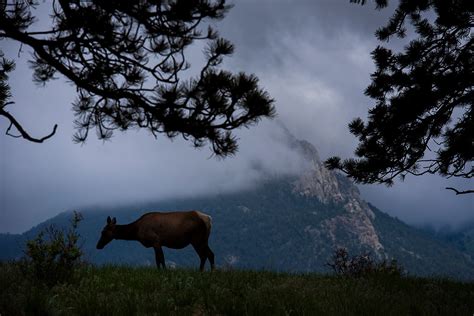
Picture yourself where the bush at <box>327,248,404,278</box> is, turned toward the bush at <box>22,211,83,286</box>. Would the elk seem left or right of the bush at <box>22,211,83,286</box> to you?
right

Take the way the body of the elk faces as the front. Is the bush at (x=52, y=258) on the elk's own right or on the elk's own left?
on the elk's own left

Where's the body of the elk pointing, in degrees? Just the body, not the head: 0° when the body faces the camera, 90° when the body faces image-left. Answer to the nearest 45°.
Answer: approximately 90°

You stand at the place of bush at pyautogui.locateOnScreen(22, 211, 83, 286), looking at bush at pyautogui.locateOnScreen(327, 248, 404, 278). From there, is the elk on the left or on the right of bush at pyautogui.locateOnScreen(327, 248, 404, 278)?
left

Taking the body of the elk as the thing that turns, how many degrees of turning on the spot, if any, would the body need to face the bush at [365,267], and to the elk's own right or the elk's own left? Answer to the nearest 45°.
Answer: approximately 135° to the elk's own left
